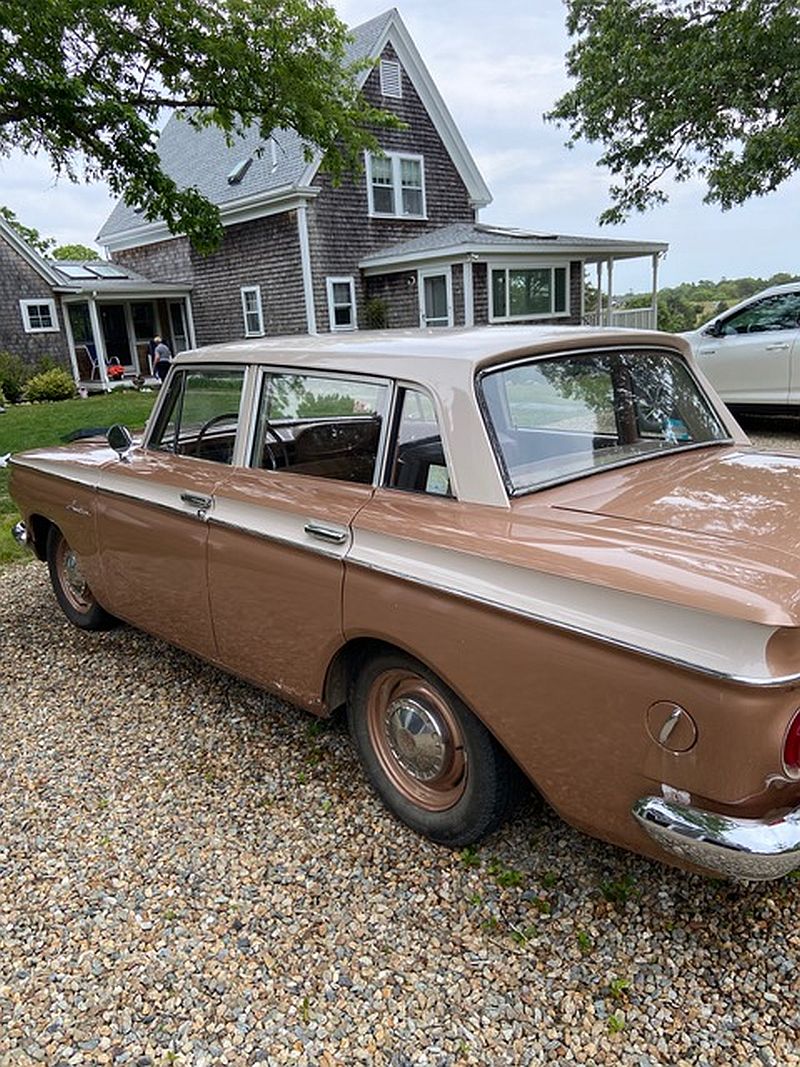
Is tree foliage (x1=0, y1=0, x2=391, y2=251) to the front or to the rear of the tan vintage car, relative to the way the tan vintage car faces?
to the front

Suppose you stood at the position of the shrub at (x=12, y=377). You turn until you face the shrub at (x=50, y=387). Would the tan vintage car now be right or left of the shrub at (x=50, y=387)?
right

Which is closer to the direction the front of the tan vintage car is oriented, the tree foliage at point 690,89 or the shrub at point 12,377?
the shrub

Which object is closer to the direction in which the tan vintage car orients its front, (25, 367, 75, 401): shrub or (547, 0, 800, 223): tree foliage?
the shrub

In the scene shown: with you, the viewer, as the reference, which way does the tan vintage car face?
facing away from the viewer and to the left of the viewer

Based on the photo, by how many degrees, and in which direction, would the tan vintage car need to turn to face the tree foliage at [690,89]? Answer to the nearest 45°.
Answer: approximately 45° to its right

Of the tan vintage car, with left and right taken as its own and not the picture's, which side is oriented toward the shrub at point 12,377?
front

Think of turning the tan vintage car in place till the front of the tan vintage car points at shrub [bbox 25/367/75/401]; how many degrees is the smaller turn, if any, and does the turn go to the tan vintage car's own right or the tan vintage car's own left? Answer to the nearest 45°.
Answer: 0° — it already faces it

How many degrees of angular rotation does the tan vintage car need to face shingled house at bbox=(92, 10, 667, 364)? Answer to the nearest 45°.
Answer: approximately 45° to its right
